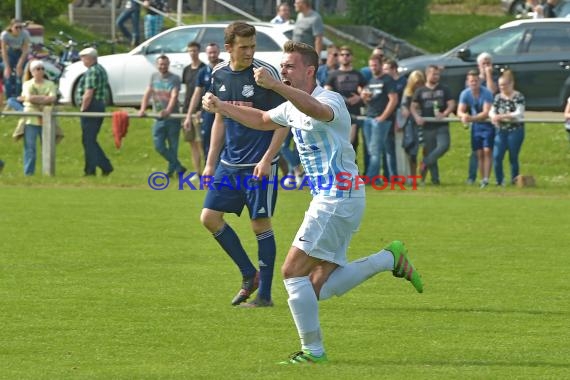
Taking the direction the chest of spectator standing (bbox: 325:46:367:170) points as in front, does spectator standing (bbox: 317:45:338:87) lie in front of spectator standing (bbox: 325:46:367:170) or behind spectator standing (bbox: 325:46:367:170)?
behind

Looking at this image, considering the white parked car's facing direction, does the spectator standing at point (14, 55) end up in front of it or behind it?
in front

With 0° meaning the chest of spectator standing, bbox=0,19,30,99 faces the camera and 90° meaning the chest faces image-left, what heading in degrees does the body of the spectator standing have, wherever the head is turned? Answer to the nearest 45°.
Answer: approximately 0°

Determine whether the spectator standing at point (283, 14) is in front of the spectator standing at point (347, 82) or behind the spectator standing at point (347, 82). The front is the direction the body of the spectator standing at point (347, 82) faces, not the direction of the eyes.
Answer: behind

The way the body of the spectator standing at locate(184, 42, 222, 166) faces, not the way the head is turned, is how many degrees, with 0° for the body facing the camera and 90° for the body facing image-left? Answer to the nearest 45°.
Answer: approximately 0°

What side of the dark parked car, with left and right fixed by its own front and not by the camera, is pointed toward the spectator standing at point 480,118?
left

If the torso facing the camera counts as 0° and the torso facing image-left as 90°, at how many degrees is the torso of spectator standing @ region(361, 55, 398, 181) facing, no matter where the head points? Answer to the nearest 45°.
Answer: approximately 45°

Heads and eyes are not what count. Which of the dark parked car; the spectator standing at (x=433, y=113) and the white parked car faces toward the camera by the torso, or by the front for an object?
the spectator standing

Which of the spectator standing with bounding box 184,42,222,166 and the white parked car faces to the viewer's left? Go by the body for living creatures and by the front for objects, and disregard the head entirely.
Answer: the white parked car

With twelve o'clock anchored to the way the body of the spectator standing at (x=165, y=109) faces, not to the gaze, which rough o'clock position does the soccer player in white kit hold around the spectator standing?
The soccer player in white kit is roughly at 12 o'clock from the spectator standing.

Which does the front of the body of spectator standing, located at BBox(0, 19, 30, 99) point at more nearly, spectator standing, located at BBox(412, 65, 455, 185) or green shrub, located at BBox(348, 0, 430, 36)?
the spectator standing

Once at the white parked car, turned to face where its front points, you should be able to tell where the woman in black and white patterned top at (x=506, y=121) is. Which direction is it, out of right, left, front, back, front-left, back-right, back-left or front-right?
back-left

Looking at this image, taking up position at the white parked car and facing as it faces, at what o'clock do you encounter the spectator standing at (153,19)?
The spectator standing is roughly at 3 o'clock from the white parked car.
